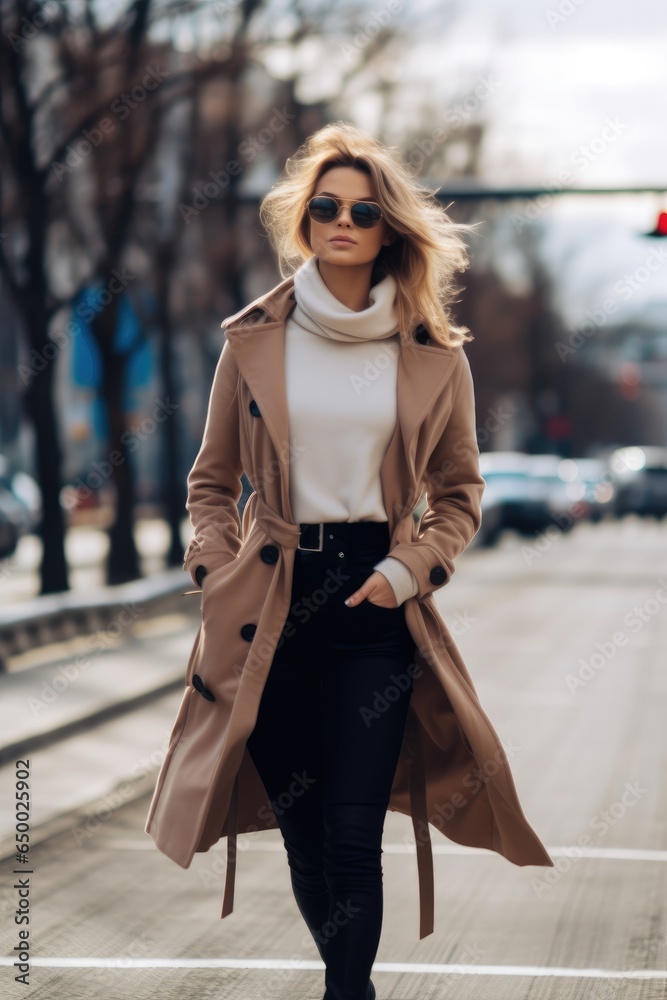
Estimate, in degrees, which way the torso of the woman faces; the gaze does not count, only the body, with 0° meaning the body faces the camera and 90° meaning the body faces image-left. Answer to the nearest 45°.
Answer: approximately 0°

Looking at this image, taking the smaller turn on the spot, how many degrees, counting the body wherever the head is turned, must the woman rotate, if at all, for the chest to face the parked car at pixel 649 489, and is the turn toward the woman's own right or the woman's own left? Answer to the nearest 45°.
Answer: approximately 180°

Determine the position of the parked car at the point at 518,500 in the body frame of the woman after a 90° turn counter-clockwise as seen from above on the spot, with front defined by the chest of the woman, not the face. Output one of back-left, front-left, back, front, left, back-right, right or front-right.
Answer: left

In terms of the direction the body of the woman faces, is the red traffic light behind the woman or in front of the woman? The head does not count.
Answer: behind
